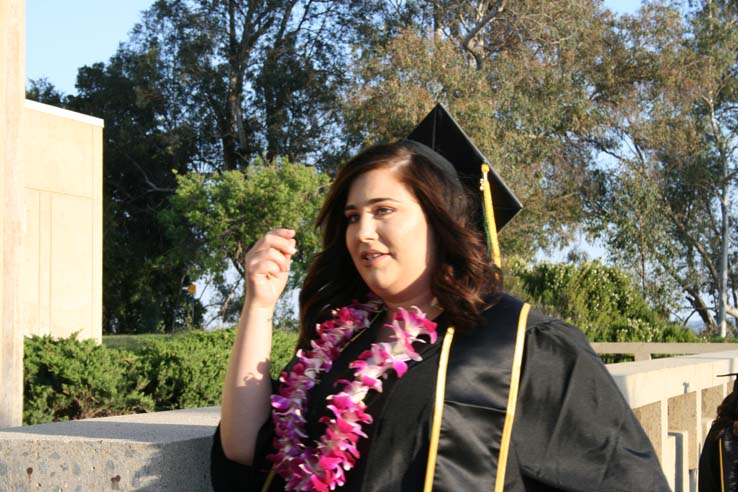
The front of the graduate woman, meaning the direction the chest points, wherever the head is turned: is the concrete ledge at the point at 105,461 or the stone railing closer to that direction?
the concrete ledge

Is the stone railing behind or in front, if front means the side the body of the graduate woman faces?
behind

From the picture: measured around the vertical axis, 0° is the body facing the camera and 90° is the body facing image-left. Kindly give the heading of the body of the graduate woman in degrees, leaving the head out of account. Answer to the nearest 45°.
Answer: approximately 45°

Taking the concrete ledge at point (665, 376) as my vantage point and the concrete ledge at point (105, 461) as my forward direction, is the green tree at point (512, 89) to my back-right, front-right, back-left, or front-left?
back-right

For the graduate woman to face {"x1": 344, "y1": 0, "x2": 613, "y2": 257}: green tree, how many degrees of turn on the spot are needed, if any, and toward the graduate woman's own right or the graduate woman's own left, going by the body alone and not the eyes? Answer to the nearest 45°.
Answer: approximately 135° to the graduate woman's own right

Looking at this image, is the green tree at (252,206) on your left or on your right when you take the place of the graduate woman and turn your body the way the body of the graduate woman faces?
on your right

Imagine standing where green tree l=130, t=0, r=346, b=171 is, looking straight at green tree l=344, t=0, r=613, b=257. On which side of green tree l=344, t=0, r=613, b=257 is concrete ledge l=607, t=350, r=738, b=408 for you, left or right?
right

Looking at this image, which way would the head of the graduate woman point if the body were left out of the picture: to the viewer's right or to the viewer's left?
to the viewer's left

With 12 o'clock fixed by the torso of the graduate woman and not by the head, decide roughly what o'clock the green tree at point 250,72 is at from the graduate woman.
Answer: The green tree is roughly at 4 o'clock from the graduate woman.

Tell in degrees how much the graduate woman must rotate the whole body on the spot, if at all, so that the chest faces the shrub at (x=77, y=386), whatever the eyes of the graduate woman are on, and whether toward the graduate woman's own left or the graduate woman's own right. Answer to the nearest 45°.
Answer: approximately 90° to the graduate woman's own right
